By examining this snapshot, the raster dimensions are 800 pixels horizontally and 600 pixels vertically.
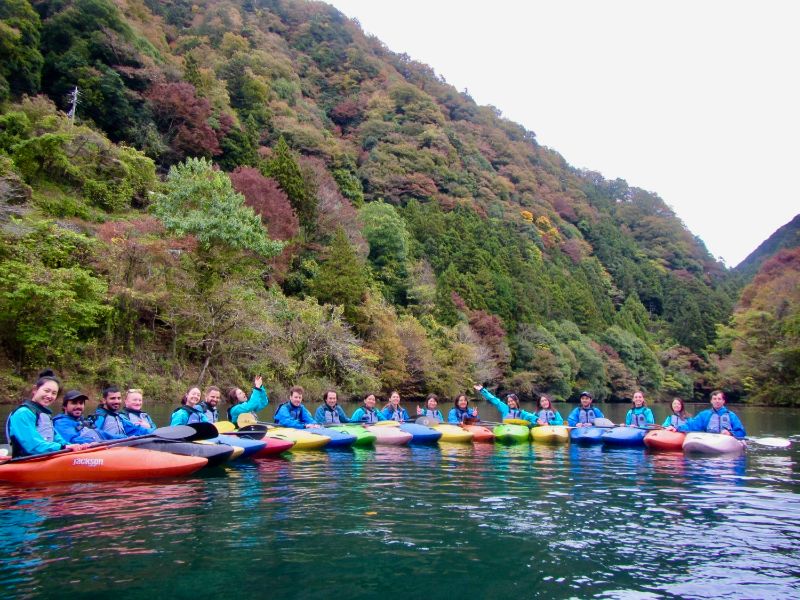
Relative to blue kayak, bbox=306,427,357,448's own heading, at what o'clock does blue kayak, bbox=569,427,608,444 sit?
blue kayak, bbox=569,427,608,444 is roughly at 10 o'clock from blue kayak, bbox=306,427,357,448.

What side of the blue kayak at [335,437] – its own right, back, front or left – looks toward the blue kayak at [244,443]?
right

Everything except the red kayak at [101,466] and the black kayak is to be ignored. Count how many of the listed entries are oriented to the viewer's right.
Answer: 2

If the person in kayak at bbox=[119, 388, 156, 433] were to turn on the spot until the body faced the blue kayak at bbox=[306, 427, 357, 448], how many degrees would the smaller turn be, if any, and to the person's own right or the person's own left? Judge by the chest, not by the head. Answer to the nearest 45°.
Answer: approximately 90° to the person's own left

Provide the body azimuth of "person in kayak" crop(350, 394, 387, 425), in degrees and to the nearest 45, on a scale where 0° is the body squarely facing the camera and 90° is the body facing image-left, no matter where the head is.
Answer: approximately 0°

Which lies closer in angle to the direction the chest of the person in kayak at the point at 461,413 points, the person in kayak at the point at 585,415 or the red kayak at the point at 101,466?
the red kayak

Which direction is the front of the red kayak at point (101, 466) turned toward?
to the viewer's right

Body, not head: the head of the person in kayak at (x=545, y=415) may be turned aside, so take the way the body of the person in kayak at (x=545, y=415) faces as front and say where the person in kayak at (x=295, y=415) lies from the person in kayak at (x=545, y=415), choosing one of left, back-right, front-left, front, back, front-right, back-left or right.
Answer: front-right

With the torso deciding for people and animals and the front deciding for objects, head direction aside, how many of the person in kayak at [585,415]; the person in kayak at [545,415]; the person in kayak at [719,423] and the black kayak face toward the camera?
3

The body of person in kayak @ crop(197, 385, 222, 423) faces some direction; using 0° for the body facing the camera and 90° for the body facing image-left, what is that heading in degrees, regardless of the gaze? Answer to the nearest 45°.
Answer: approximately 315°

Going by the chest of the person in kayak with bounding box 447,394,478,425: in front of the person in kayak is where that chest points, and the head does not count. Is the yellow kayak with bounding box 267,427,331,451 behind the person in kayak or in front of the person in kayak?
in front

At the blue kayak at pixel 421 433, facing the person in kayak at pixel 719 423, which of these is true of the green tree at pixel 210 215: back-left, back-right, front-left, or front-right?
back-left
